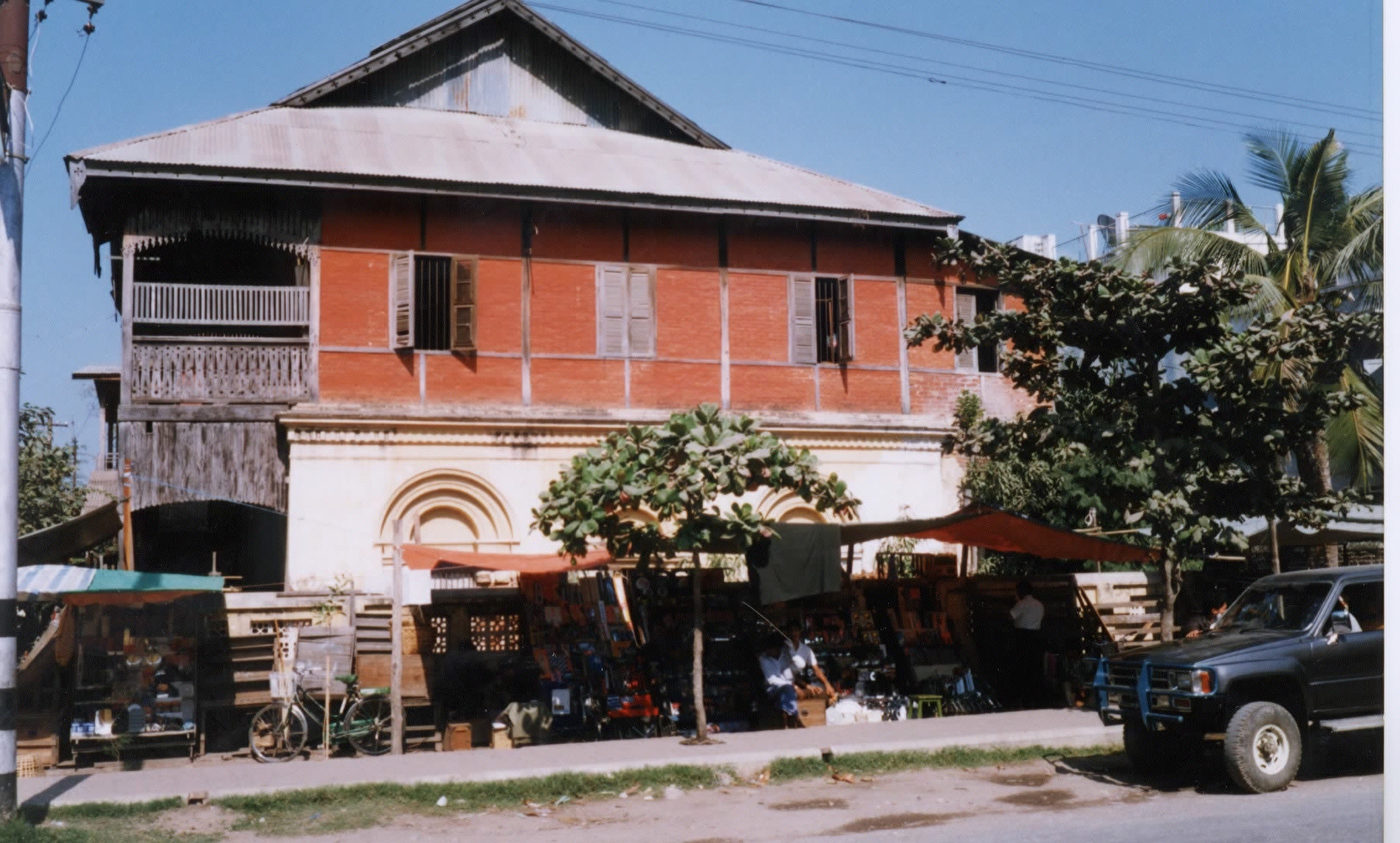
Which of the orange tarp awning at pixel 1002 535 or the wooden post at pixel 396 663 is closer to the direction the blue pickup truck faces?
the wooden post

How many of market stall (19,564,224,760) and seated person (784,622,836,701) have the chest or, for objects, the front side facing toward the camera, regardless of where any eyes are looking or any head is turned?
2

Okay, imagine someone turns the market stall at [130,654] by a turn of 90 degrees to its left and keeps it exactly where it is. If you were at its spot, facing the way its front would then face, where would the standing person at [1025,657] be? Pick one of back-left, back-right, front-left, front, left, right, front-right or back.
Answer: front

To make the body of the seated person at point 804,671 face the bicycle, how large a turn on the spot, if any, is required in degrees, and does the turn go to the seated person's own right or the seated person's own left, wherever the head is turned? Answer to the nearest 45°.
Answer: approximately 90° to the seated person's own right

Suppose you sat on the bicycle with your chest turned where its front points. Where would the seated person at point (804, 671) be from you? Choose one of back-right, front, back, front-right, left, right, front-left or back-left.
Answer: back

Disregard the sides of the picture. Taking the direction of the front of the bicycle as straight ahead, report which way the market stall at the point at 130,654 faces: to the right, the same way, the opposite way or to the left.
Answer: to the left

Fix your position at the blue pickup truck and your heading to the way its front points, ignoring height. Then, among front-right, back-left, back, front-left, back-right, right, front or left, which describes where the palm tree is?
back-right

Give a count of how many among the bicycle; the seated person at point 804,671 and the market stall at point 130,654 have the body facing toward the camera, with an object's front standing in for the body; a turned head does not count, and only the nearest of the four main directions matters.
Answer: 2

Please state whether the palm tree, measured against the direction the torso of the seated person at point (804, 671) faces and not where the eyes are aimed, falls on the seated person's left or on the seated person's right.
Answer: on the seated person's left

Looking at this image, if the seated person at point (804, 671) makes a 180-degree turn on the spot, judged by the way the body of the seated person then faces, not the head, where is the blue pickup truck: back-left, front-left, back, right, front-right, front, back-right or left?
back-right
